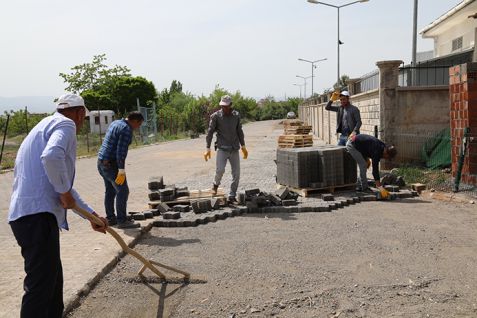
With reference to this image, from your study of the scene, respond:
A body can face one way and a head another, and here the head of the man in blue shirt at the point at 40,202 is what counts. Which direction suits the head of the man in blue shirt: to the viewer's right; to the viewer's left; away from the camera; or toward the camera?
to the viewer's right

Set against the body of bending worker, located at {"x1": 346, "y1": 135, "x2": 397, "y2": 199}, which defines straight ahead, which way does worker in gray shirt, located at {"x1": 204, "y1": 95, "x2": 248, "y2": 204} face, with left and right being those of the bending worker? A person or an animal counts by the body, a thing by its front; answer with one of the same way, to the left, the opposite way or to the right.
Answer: to the right

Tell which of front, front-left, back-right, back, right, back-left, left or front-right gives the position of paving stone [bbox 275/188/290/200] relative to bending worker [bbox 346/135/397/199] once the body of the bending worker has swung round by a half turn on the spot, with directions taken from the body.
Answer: front-left

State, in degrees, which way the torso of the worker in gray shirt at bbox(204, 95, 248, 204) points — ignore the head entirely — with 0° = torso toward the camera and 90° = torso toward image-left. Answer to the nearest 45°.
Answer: approximately 0°

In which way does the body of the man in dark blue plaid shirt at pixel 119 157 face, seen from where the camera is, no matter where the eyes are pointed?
to the viewer's right

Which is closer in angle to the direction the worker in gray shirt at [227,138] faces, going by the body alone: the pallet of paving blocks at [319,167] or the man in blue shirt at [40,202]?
the man in blue shirt

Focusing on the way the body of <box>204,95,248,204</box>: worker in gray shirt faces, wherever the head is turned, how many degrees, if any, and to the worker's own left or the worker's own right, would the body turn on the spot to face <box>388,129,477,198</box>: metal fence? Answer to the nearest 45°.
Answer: approximately 135° to the worker's own left

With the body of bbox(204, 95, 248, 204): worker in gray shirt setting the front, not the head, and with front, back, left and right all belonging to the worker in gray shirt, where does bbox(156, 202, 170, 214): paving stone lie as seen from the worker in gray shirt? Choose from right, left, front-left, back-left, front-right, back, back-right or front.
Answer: front-right

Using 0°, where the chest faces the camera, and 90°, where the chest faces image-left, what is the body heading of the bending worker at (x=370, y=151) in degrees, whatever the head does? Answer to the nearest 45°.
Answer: approximately 270°

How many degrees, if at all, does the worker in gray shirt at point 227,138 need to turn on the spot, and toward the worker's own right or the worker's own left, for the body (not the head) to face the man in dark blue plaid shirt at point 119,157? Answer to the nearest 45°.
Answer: approximately 45° to the worker's own right

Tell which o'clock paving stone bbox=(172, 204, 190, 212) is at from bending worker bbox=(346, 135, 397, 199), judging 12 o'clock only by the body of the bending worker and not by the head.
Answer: The paving stone is roughly at 5 o'clock from the bending worker.

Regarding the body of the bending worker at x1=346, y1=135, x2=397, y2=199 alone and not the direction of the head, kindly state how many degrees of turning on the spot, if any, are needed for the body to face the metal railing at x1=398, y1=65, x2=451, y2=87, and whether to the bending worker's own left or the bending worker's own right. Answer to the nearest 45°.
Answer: approximately 90° to the bending worker's own left
